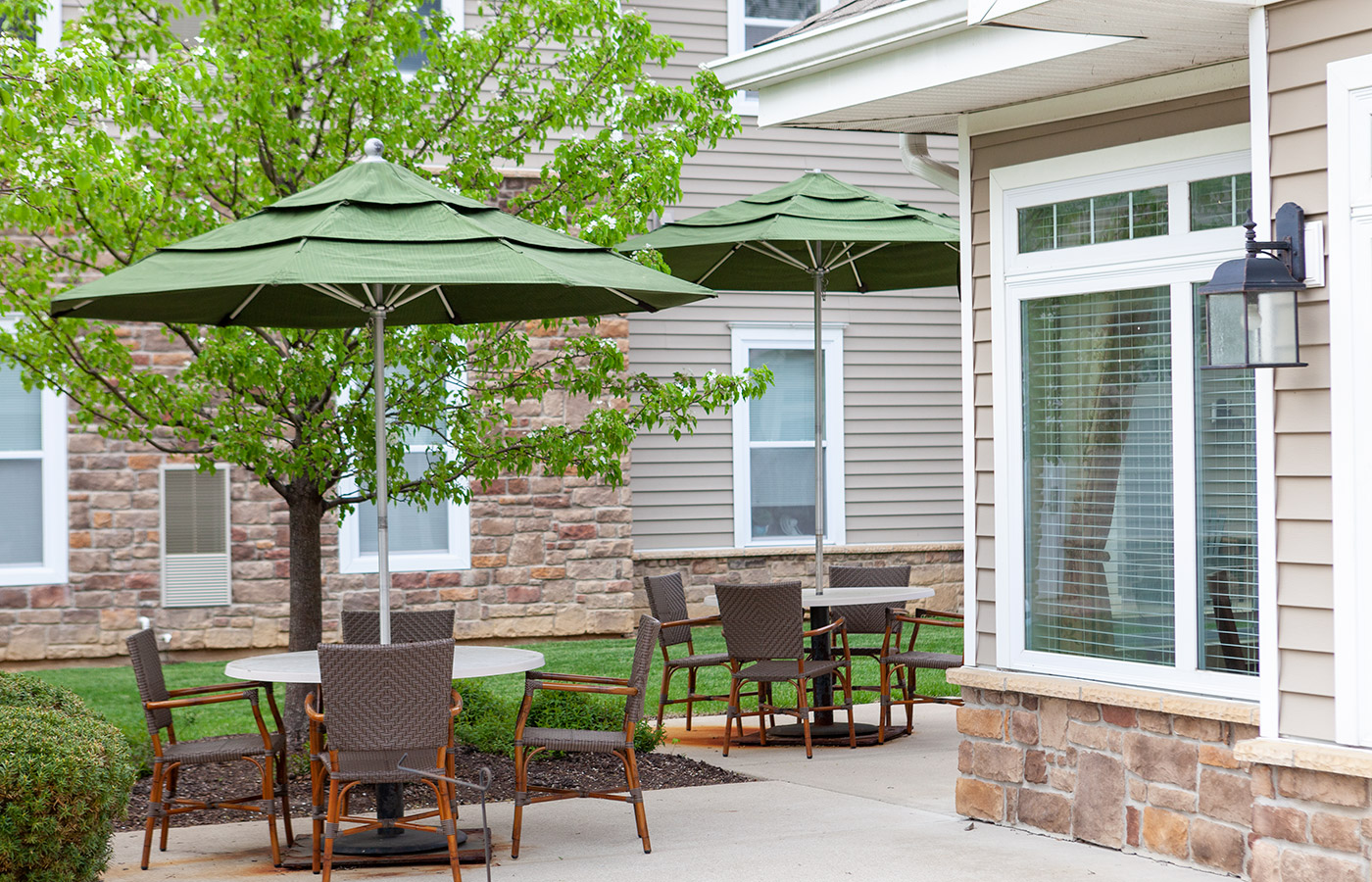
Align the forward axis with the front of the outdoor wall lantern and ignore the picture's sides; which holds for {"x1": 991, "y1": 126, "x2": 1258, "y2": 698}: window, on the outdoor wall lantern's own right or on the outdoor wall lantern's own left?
on the outdoor wall lantern's own right

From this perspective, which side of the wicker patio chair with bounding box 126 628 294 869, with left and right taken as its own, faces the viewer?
right

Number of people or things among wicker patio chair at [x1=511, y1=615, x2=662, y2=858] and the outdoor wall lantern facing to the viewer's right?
0

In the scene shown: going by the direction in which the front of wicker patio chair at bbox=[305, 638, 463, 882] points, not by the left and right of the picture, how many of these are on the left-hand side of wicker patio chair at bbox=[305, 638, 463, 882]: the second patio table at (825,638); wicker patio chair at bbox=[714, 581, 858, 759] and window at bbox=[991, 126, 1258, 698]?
0

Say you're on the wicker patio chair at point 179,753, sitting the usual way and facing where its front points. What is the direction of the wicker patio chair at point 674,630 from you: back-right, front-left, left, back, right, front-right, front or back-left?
front-left

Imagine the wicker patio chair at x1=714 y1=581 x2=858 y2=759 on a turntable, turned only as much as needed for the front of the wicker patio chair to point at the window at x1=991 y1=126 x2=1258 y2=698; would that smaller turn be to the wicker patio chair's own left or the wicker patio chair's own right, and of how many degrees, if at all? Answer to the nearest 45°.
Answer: approximately 90° to the wicker patio chair's own right

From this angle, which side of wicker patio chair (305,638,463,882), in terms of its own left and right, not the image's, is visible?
back

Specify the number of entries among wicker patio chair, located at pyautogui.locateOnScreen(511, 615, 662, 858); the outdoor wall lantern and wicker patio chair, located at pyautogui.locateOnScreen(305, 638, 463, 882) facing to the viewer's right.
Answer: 0

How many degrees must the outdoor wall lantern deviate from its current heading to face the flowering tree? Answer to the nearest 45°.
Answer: approximately 45° to its right

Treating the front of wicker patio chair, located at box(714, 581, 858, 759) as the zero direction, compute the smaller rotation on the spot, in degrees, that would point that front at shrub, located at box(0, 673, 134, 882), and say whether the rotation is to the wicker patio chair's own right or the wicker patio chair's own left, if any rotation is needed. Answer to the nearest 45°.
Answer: approximately 180°

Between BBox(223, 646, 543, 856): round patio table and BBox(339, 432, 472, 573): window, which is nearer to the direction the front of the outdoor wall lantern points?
the round patio table

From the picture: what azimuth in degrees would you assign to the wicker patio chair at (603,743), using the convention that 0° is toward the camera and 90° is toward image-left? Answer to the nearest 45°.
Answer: approximately 90°

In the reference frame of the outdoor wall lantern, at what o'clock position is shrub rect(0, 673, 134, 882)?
The shrub is roughly at 1 o'clock from the outdoor wall lantern.

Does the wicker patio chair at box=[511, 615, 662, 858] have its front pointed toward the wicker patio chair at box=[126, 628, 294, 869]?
yes

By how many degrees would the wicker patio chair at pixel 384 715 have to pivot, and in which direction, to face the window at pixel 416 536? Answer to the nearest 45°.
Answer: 0° — it already faces it

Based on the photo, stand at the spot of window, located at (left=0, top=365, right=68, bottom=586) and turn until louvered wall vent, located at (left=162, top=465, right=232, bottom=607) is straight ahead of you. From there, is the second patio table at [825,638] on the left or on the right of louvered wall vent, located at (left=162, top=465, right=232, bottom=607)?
right

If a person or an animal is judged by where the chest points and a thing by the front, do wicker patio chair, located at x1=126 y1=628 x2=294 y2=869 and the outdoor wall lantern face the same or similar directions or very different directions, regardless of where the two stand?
very different directions

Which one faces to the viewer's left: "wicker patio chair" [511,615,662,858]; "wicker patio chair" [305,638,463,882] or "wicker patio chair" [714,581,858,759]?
"wicker patio chair" [511,615,662,858]

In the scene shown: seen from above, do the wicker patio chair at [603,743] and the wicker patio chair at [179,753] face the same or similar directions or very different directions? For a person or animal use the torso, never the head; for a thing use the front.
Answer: very different directions
